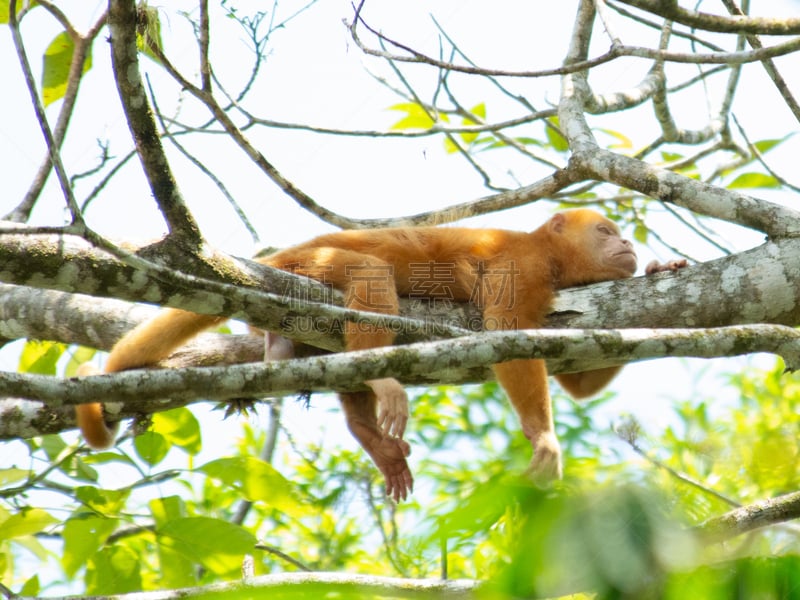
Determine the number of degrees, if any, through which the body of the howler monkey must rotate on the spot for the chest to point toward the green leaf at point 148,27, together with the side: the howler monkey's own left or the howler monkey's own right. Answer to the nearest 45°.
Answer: approximately 135° to the howler monkey's own right

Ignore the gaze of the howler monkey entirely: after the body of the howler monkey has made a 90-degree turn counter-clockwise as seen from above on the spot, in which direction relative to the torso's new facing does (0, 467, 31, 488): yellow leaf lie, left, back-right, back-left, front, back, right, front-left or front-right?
left

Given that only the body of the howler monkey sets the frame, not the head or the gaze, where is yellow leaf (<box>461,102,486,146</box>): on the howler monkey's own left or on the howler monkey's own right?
on the howler monkey's own left

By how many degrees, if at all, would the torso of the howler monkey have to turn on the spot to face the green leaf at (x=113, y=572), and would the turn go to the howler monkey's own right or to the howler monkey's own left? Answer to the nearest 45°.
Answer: approximately 180°

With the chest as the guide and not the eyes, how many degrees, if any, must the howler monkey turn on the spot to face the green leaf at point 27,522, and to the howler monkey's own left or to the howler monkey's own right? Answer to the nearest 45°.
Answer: approximately 180°

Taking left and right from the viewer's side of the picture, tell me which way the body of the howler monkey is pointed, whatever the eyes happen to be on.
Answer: facing to the right of the viewer

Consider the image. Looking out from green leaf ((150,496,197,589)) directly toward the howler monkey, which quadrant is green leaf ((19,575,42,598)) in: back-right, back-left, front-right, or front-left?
back-left

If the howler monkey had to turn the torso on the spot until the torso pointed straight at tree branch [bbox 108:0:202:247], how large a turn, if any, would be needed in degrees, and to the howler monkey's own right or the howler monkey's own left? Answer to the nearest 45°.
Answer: approximately 135° to the howler monkey's own right

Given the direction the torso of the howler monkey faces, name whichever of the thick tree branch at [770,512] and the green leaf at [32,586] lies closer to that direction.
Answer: the thick tree branch
